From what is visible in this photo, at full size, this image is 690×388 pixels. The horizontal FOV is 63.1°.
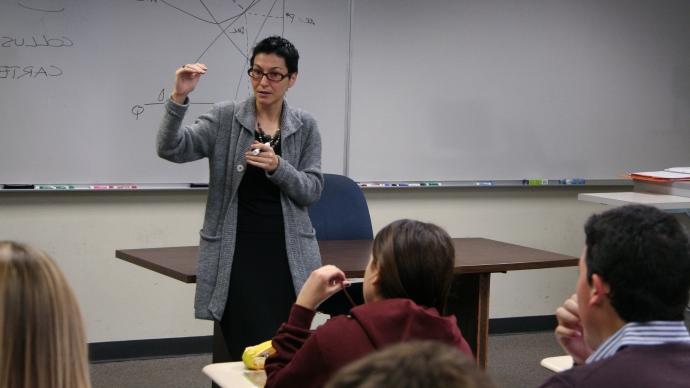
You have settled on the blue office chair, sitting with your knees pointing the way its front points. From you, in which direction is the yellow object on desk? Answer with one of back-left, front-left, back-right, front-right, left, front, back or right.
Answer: front

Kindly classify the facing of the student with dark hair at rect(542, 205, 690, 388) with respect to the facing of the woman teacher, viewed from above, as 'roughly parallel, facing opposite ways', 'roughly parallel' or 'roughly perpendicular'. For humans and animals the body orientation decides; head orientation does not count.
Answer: roughly parallel, facing opposite ways

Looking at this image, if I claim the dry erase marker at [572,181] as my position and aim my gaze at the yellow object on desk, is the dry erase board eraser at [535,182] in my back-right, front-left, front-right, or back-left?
front-right

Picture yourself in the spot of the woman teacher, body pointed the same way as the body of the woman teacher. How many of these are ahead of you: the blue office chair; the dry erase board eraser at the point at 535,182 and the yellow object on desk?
1

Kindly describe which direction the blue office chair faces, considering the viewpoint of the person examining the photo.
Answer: facing the viewer

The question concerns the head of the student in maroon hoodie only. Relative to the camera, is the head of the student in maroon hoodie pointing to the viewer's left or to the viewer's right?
to the viewer's left

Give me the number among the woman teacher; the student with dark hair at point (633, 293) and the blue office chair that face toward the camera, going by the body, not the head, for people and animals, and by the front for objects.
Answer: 2

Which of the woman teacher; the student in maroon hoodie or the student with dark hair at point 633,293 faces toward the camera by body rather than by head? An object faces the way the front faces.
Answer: the woman teacher

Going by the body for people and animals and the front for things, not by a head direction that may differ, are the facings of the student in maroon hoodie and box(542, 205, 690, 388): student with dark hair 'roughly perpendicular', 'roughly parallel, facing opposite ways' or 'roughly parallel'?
roughly parallel

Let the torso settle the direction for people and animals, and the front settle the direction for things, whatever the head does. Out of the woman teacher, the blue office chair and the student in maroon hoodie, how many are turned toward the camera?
2

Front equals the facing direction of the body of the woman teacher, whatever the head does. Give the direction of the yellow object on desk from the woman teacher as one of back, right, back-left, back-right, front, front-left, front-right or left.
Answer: front

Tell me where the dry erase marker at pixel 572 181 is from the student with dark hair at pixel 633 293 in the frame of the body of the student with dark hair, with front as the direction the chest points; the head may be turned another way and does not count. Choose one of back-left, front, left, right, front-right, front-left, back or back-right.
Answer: front-right

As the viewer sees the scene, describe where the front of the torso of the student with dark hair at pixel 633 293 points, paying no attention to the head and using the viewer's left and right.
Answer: facing away from the viewer and to the left of the viewer

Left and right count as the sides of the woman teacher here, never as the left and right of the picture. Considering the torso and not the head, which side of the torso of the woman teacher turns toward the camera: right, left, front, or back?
front

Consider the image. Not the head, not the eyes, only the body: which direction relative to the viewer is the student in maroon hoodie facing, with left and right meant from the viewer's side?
facing away from the viewer and to the left of the viewer
